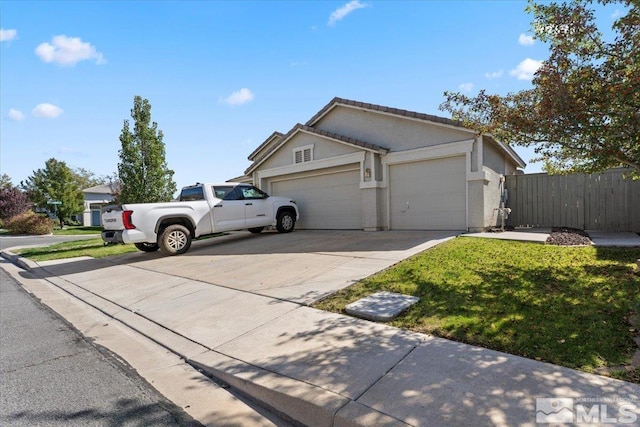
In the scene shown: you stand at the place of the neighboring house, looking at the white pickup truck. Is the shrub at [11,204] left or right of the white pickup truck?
right

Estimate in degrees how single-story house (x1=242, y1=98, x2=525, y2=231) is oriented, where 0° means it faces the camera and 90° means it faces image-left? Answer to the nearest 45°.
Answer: approximately 45°

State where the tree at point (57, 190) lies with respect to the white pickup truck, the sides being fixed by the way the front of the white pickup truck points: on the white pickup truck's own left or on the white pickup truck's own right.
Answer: on the white pickup truck's own left

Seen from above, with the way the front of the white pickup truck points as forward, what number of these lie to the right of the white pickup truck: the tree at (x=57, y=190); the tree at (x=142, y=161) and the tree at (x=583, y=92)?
1

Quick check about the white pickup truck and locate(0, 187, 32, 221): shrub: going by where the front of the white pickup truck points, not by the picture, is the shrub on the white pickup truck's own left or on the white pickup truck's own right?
on the white pickup truck's own left

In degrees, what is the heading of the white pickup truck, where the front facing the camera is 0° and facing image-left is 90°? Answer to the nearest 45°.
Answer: approximately 225°

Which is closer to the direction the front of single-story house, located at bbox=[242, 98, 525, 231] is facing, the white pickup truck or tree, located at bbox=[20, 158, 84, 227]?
the white pickup truck

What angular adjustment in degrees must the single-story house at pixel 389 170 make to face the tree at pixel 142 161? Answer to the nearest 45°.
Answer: approximately 45° to its right

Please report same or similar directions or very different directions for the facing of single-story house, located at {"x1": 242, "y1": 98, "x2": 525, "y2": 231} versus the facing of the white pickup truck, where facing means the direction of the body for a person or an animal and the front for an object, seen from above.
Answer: very different directions
